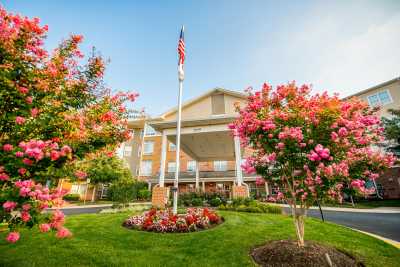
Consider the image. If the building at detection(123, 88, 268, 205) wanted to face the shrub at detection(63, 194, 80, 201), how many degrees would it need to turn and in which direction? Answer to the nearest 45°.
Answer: approximately 135° to its right

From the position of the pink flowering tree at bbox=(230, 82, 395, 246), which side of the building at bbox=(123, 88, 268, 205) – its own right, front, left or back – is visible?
front

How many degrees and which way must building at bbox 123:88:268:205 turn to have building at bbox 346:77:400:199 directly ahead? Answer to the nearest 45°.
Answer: approximately 90° to its left

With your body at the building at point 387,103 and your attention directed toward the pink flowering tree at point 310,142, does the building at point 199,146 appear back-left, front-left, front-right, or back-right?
front-right

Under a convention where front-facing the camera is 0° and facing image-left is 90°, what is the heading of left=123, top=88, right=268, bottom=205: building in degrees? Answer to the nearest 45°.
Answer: approximately 0°

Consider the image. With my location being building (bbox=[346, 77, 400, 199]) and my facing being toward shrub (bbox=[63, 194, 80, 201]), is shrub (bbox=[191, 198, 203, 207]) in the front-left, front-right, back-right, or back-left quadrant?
front-left

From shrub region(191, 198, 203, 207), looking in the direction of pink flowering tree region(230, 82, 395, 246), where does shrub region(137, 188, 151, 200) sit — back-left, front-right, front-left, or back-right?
back-right

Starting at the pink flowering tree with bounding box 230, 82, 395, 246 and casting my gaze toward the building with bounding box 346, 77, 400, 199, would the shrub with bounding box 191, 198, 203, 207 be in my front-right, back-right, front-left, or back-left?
front-left

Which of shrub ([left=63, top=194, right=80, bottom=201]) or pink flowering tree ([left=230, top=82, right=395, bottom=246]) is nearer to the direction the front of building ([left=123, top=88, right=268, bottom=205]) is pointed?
the pink flowering tree
